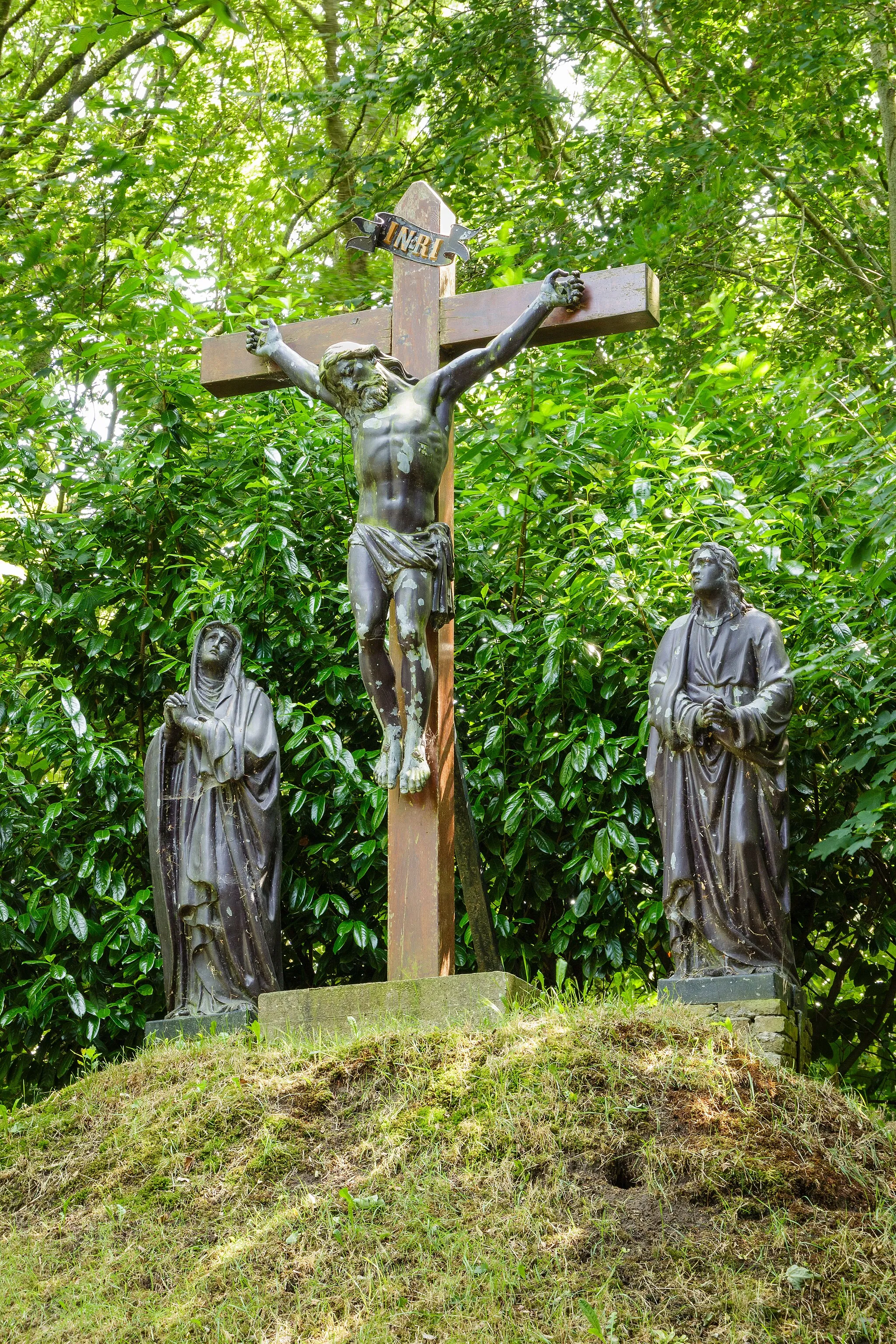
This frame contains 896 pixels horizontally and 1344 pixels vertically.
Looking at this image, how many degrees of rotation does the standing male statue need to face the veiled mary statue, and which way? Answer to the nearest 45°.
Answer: approximately 90° to its right

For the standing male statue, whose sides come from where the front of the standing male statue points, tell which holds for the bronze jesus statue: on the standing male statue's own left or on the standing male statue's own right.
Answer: on the standing male statue's own right

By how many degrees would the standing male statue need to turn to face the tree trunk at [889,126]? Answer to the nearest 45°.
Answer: approximately 180°

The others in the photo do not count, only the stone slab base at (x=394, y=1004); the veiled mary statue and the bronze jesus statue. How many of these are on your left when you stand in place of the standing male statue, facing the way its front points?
0

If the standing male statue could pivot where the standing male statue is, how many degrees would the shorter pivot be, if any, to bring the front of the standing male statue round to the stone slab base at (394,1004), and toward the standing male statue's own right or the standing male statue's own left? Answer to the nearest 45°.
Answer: approximately 45° to the standing male statue's own right

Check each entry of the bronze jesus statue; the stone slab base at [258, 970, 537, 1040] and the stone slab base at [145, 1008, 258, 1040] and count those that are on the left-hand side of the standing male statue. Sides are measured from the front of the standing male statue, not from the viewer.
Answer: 0

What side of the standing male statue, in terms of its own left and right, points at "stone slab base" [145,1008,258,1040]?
right

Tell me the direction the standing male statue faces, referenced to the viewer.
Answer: facing the viewer

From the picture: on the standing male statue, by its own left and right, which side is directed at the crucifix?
right
